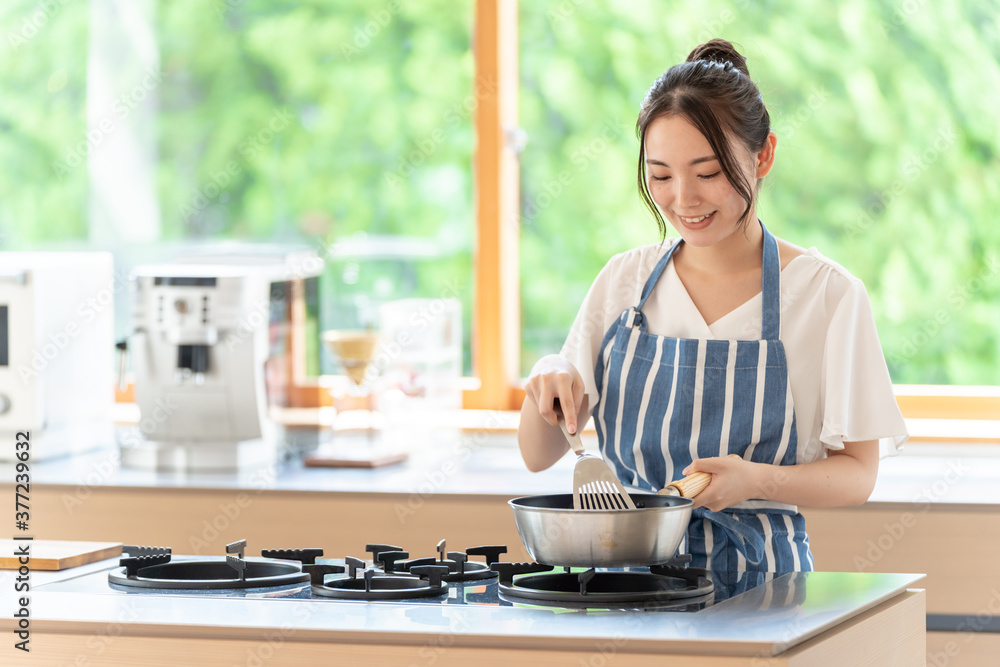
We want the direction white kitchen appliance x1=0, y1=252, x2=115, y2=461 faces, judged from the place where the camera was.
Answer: facing the viewer and to the left of the viewer

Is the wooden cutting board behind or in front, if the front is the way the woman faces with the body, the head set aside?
in front

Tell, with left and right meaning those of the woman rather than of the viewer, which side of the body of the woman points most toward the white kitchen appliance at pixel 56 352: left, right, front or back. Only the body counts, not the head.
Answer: right

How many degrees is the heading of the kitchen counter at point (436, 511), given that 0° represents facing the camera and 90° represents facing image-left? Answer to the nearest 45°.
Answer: approximately 0°

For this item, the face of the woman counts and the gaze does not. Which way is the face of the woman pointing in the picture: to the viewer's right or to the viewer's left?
to the viewer's left

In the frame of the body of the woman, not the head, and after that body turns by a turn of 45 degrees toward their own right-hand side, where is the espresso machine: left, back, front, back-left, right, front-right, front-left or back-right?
front-right

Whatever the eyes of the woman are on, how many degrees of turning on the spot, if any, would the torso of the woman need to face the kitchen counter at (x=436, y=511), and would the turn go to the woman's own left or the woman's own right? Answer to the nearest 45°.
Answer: approximately 90° to the woman's own right
